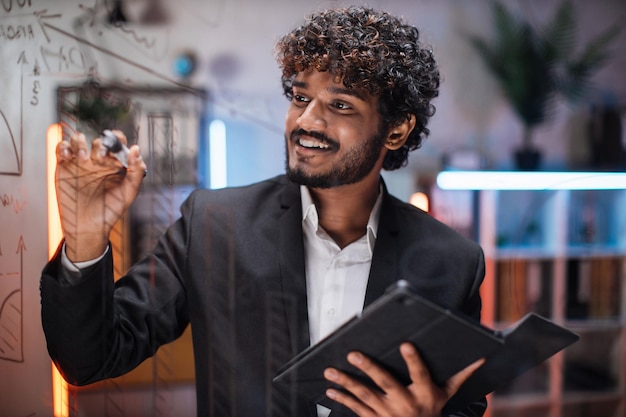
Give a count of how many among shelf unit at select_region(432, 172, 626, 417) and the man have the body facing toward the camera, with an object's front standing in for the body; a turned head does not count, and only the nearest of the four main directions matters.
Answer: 2

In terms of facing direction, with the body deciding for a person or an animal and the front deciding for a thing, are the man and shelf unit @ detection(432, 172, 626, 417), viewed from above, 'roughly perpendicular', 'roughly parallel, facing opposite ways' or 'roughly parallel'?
roughly parallel

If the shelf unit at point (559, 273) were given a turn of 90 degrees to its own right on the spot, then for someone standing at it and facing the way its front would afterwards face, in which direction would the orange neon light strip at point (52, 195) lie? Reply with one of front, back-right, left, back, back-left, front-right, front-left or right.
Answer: front-left

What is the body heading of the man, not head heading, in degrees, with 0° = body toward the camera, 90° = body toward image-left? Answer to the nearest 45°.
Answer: approximately 0°

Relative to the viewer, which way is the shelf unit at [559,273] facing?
toward the camera

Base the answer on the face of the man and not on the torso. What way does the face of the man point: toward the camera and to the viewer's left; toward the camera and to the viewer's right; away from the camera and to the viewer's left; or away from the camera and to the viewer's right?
toward the camera and to the viewer's left
